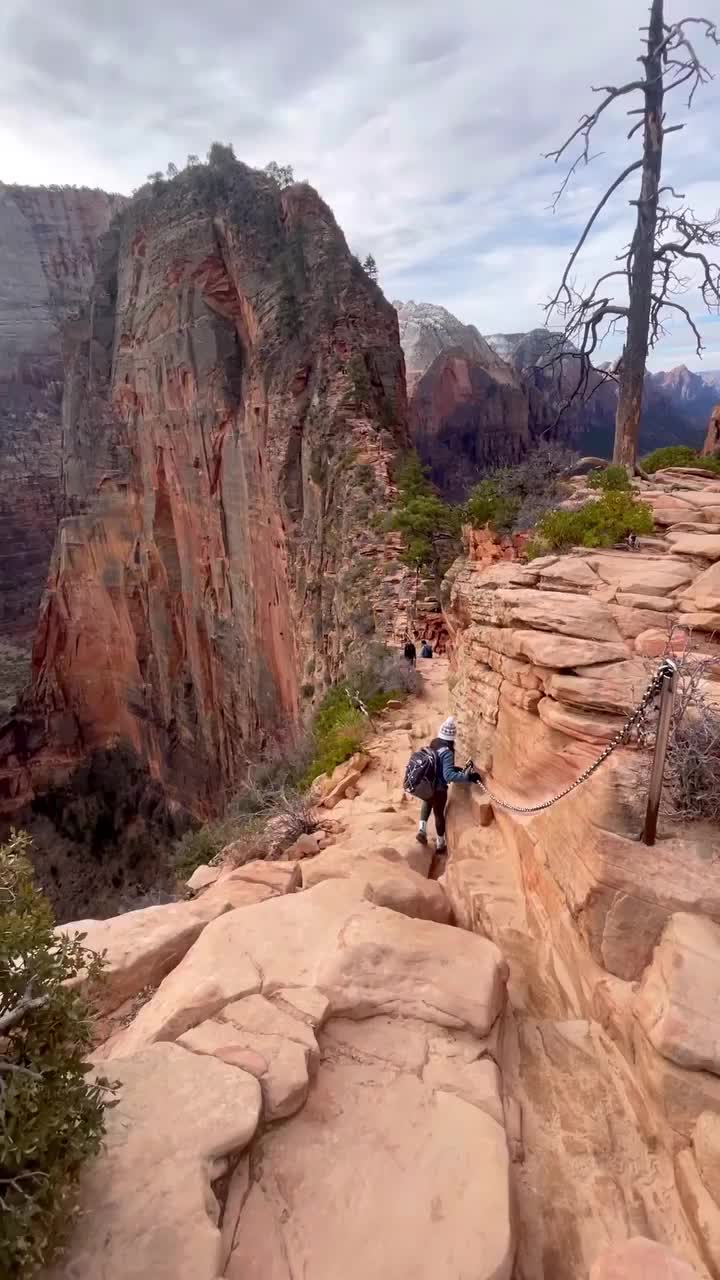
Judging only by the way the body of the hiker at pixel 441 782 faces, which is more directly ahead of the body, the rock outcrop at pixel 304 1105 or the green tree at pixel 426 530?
the green tree

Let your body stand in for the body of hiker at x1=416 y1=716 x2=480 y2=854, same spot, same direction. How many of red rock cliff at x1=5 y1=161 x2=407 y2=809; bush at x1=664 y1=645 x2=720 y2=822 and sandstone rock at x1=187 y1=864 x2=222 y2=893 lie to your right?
1

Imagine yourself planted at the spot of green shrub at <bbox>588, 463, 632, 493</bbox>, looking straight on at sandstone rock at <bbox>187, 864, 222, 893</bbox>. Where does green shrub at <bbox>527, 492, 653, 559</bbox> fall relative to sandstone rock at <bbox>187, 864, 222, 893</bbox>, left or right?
left

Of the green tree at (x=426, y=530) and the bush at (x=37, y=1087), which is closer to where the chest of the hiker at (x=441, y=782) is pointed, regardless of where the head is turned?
the green tree

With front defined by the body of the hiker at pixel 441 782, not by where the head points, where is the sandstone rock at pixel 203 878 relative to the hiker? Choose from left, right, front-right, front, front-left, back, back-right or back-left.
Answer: back-left

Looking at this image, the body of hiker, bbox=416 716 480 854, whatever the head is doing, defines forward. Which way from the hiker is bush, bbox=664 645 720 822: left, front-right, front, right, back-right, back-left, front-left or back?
right

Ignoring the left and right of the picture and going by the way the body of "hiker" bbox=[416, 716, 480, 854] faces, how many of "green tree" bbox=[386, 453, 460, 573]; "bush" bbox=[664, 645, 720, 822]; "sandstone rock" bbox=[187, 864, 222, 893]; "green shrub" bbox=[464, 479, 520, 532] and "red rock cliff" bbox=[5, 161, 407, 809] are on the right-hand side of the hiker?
1

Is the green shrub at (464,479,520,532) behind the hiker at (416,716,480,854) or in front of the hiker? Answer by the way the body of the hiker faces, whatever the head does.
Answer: in front

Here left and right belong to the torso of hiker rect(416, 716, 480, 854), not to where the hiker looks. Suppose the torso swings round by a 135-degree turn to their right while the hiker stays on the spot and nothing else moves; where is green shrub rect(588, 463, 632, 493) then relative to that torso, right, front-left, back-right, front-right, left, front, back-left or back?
back-left

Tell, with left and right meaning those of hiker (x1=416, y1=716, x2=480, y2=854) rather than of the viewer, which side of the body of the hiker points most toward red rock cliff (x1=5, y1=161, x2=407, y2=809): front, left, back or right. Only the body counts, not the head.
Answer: left

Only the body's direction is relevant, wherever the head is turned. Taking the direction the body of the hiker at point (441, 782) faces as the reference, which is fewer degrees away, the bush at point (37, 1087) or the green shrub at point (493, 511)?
the green shrub

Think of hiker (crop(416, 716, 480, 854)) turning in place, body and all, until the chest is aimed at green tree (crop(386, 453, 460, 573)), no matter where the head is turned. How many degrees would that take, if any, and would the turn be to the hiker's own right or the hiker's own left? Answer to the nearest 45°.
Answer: approximately 45° to the hiker's own left

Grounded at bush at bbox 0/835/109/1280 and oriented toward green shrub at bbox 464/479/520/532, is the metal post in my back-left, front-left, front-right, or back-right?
front-right

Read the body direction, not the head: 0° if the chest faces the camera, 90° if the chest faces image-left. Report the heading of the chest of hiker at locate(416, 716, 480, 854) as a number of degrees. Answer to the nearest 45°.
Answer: approximately 225°
